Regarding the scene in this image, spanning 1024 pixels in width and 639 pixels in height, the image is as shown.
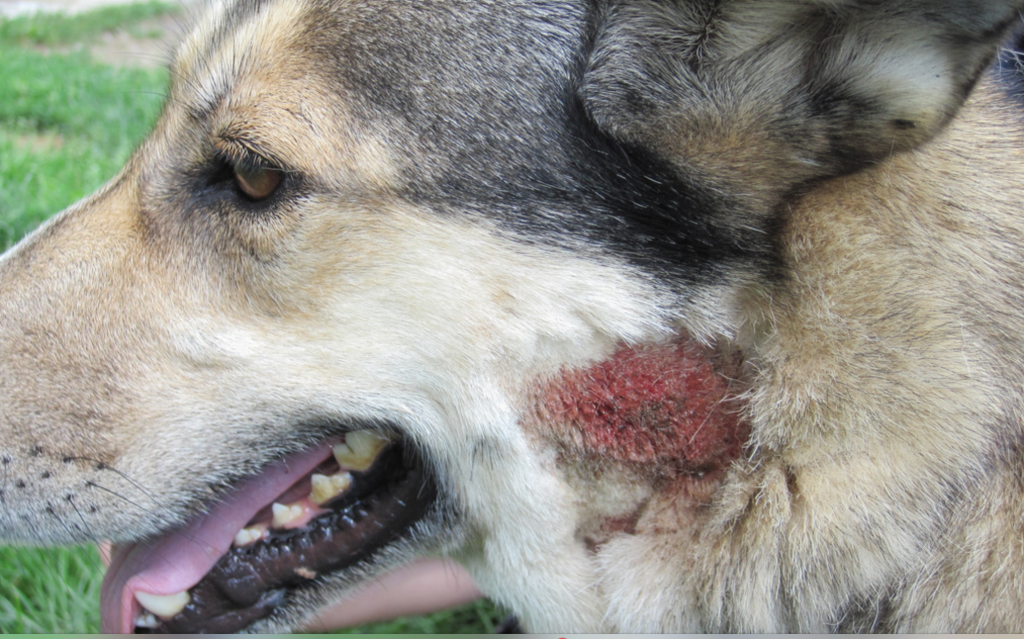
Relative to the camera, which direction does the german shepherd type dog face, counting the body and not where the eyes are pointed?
to the viewer's left
